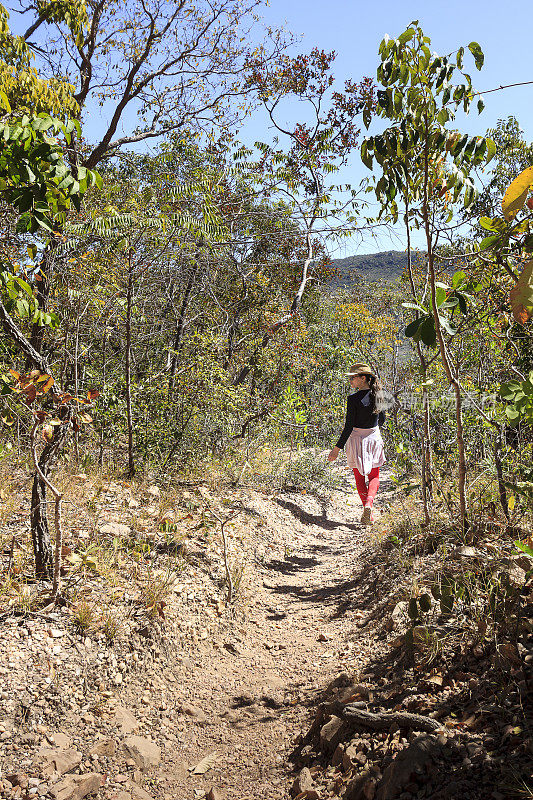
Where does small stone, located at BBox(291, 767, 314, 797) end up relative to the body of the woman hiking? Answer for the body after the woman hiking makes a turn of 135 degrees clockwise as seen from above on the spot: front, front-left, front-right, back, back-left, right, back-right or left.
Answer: right

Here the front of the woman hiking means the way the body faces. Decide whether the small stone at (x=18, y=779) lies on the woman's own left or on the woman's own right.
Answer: on the woman's own left

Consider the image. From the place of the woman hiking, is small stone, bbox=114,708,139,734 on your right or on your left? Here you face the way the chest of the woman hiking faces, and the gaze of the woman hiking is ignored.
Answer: on your left

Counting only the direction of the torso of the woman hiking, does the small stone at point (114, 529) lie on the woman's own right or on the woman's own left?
on the woman's own left

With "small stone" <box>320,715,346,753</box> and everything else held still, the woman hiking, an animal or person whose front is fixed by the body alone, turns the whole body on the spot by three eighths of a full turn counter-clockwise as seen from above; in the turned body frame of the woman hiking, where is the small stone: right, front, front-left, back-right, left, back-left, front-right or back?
front

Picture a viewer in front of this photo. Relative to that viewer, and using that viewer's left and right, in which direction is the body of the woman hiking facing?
facing away from the viewer and to the left of the viewer

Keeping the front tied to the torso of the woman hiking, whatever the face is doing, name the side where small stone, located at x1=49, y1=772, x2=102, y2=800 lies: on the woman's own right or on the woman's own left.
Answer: on the woman's own left
